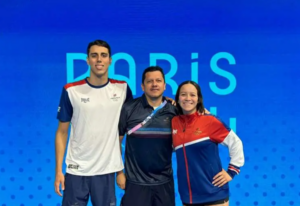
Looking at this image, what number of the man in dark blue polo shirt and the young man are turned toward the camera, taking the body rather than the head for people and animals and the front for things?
2

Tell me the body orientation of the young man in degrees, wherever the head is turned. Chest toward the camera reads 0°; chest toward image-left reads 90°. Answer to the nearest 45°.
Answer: approximately 0°

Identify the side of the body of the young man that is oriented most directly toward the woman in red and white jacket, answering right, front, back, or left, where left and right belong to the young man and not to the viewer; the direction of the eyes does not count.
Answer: left
